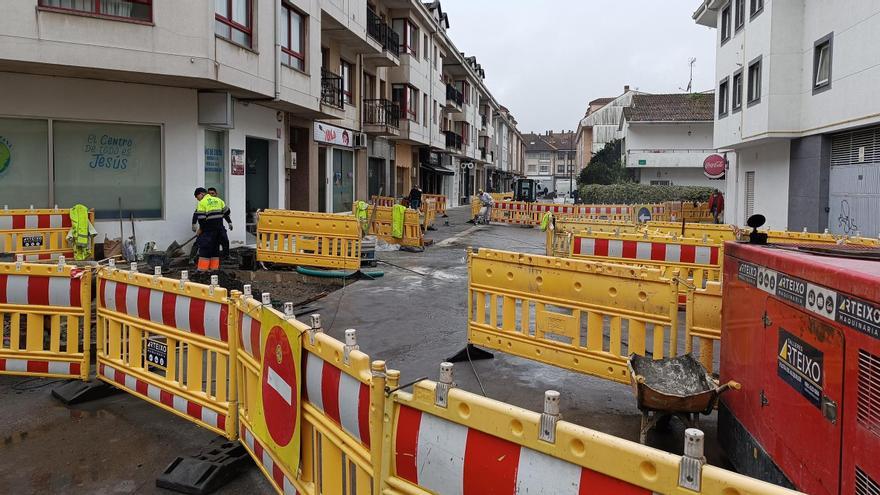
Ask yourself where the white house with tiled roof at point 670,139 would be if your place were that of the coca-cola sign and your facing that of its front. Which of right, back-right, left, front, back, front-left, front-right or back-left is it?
back

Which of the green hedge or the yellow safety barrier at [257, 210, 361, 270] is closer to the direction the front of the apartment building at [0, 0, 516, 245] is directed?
the yellow safety barrier

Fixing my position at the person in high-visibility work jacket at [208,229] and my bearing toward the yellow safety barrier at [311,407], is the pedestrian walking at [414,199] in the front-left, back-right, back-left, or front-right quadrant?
back-left

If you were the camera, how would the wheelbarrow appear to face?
facing away from the viewer and to the left of the viewer

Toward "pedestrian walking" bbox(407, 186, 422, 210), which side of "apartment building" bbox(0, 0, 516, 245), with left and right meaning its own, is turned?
left

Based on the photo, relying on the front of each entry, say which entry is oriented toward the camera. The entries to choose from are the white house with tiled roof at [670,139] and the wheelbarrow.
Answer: the white house with tiled roof

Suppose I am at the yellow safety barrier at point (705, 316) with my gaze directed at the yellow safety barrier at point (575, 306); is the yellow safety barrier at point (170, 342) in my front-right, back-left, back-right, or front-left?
front-left

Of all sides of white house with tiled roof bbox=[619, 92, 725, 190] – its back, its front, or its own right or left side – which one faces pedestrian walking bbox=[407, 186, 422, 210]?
front

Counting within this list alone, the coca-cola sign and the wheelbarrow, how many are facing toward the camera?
1

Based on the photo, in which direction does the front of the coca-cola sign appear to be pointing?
toward the camera

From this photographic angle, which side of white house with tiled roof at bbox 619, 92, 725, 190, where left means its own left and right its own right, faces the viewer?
front

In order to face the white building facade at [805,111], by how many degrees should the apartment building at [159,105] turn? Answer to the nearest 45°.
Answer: approximately 45° to its left

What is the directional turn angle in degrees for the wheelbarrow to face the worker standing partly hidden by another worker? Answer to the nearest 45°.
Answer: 0° — it already faces them

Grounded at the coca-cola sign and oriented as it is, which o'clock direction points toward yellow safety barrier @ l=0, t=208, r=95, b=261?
The yellow safety barrier is roughly at 1 o'clock from the coca-cola sign.

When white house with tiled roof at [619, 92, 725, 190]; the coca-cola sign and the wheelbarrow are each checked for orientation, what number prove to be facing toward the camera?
2

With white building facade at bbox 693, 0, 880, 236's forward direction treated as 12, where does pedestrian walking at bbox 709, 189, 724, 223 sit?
The pedestrian walking is roughly at 4 o'clock from the white building facade.

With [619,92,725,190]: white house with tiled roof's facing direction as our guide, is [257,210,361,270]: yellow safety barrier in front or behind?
in front

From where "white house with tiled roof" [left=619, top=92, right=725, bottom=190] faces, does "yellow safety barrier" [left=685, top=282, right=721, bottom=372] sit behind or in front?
in front

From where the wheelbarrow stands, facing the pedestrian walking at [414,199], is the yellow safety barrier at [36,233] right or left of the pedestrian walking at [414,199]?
left

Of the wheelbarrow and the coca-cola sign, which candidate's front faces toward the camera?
the coca-cola sign

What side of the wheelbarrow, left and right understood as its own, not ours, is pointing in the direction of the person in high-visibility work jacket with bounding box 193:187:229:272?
front
